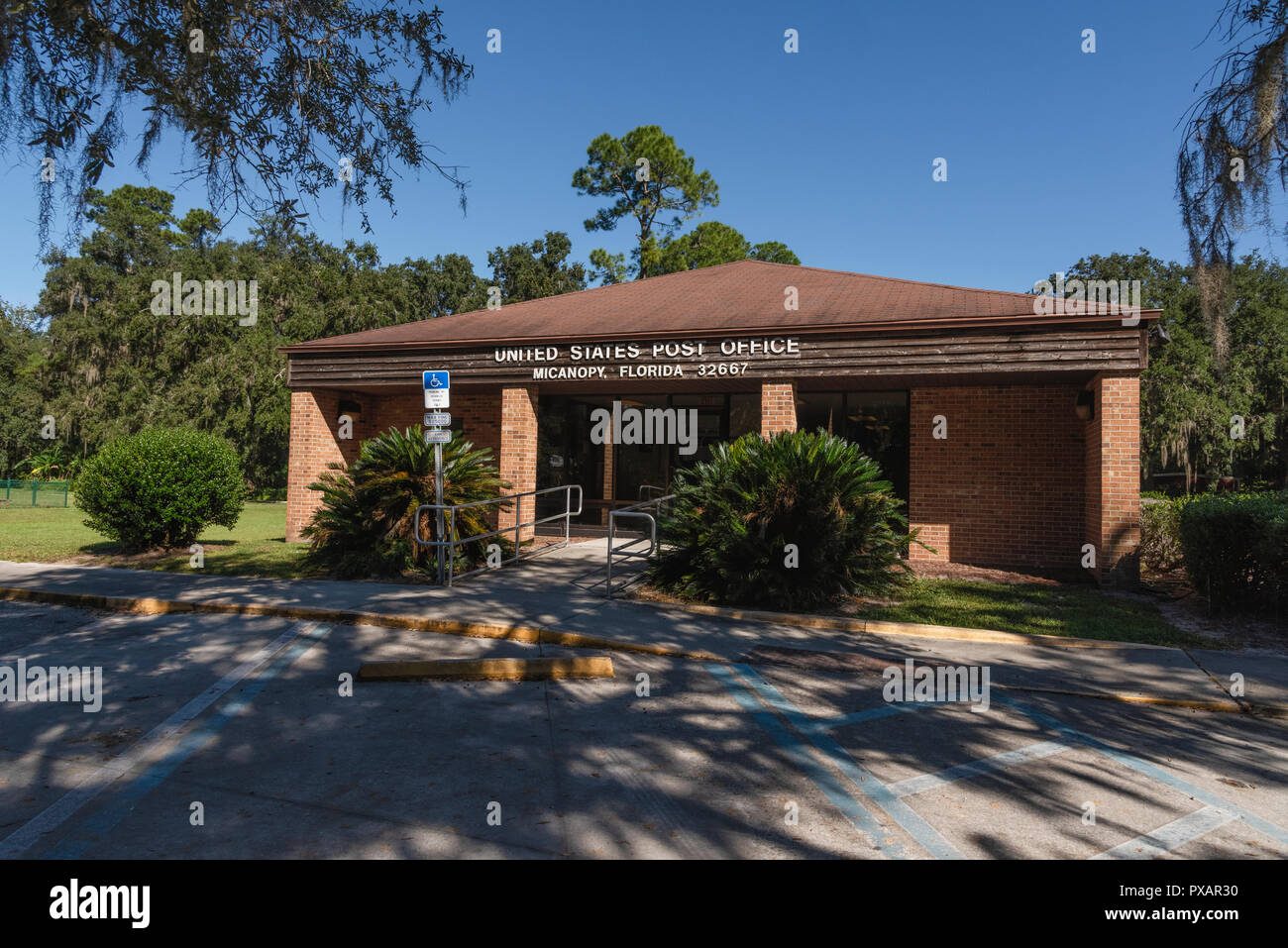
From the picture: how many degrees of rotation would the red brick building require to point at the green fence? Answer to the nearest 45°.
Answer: approximately 135° to its right

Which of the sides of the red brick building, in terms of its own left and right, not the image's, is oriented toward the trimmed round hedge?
right

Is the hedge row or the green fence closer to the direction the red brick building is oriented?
the hedge row

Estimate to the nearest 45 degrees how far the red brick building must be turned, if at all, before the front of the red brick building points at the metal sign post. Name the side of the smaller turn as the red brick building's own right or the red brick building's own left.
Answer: approximately 45° to the red brick building's own right

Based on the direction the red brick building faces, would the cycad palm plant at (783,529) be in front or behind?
in front

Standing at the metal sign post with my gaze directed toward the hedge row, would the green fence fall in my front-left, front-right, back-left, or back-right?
back-left

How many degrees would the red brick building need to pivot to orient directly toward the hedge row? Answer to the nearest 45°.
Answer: approximately 45° to its left

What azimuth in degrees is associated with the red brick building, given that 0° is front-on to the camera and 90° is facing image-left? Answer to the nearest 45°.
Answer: approximately 0°

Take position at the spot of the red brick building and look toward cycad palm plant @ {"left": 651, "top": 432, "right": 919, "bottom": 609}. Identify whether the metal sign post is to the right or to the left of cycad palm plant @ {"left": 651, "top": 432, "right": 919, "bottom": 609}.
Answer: right
